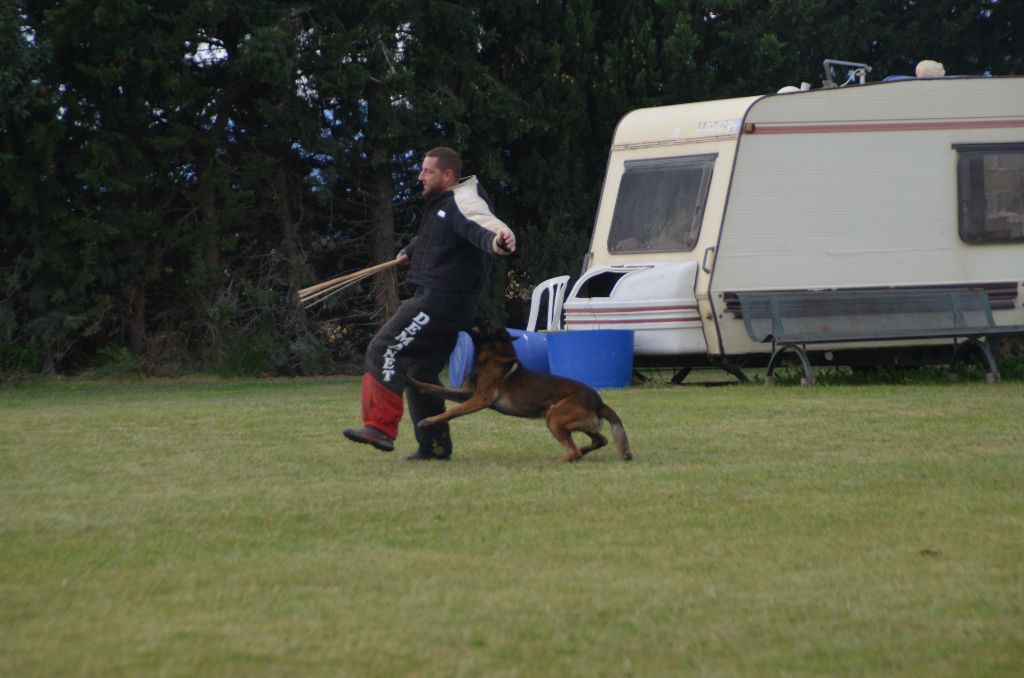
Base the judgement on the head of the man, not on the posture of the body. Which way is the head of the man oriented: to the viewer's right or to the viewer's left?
to the viewer's left

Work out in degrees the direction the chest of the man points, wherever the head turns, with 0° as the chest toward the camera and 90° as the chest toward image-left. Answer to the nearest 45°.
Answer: approximately 90°

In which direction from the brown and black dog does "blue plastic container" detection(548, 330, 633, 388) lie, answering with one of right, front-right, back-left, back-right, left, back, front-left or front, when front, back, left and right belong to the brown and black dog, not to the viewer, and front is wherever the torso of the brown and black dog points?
right

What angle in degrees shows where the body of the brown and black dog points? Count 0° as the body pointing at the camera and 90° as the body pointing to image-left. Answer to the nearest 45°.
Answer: approximately 90°

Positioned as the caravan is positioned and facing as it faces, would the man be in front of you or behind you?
in front

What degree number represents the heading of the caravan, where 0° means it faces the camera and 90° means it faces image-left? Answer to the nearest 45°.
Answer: approximately 45°

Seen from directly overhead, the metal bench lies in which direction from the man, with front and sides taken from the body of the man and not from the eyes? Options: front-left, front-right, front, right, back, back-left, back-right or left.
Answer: back-right

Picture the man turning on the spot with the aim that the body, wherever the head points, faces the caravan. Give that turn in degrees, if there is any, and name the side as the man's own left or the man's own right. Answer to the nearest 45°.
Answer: approximately 135° to the man's own right
